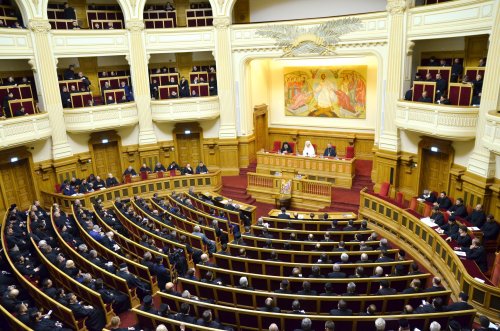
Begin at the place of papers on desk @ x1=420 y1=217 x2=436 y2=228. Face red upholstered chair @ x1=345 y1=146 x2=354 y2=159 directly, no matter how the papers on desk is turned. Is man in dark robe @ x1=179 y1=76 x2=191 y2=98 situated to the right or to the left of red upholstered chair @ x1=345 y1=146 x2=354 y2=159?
left

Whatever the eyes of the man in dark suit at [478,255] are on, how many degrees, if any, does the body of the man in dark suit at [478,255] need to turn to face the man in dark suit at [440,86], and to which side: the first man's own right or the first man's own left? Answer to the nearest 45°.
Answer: approximately 90° to the first man's own right

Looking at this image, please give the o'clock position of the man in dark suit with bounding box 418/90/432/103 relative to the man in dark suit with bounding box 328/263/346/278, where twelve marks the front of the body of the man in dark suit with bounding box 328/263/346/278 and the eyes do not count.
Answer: the man in dark suit with bounding box 418/90/432/103 is roughly at 1 o'clock from the man in dark suit with bounding box 328/263/346/278.

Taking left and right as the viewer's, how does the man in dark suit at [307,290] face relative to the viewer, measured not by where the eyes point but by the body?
facing away from the viewer

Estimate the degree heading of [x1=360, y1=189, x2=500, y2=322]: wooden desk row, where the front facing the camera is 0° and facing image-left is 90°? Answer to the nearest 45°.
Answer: approximately 45°

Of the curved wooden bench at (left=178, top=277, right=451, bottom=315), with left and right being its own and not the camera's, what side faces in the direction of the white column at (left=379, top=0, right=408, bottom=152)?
front

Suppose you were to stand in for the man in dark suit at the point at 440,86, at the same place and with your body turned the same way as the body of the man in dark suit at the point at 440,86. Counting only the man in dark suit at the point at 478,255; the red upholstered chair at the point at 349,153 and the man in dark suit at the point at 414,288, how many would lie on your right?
1

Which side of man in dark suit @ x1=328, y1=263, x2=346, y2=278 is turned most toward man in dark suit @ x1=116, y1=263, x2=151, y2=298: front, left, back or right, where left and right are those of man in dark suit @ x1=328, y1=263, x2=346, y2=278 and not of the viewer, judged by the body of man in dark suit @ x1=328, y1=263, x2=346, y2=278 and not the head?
left

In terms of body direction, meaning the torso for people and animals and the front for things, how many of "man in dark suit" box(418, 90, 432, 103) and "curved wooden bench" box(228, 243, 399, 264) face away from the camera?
1

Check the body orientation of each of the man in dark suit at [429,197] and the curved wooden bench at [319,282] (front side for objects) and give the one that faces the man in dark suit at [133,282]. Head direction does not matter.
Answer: the man in dark suit at [429,197]

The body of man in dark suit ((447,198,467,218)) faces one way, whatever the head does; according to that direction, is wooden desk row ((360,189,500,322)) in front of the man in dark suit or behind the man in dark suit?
in front

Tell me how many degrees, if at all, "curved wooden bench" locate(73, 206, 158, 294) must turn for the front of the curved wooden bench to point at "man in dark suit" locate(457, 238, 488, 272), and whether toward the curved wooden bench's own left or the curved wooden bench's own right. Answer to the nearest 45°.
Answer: approximately 90° to the curved wooden bench's own right
